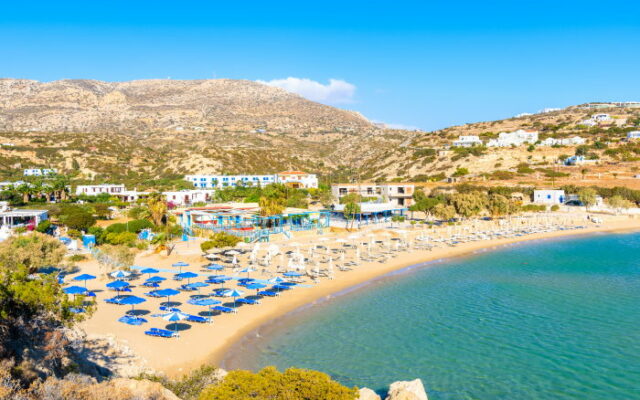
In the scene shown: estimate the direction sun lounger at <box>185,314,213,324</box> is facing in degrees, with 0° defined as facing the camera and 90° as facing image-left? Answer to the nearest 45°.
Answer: approximately 270°

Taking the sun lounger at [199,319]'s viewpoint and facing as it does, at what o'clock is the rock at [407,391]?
The rock is roughly at 2 o'clock from the sun lounger.

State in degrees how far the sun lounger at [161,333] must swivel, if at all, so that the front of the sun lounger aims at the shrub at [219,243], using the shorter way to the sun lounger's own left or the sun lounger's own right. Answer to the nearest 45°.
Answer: approximately 90° to the sun lounger's own left

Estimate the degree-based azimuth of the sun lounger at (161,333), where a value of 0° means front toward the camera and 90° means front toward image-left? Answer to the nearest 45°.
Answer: approximately 270°

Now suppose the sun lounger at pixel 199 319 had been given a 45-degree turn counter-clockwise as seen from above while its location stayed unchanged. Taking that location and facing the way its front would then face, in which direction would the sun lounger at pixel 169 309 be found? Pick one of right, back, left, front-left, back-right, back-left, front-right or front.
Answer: left

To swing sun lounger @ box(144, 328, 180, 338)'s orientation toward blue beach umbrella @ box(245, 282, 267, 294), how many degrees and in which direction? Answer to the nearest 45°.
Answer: approximately 45° to its left

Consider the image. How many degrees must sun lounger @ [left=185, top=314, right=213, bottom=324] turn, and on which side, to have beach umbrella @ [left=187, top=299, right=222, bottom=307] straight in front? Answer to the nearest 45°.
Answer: approximately 90° to its left

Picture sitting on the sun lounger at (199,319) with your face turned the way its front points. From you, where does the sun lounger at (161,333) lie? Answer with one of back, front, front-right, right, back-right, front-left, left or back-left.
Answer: back-right

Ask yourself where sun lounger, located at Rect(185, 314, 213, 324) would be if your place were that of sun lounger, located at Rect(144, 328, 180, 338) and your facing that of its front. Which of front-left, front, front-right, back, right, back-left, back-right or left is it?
front-left

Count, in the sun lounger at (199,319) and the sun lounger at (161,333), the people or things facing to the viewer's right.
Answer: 2

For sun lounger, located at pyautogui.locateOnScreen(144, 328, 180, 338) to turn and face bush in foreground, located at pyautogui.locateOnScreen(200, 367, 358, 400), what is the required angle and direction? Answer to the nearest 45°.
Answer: approximately 90° to its right

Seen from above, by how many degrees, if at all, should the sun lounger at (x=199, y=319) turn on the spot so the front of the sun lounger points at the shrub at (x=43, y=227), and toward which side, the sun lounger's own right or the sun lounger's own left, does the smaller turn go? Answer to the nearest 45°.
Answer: approximately 135° to the sun lounger's own left

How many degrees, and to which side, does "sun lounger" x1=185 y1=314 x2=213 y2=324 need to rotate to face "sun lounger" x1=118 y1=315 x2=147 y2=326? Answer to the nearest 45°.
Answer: approximately 180°
